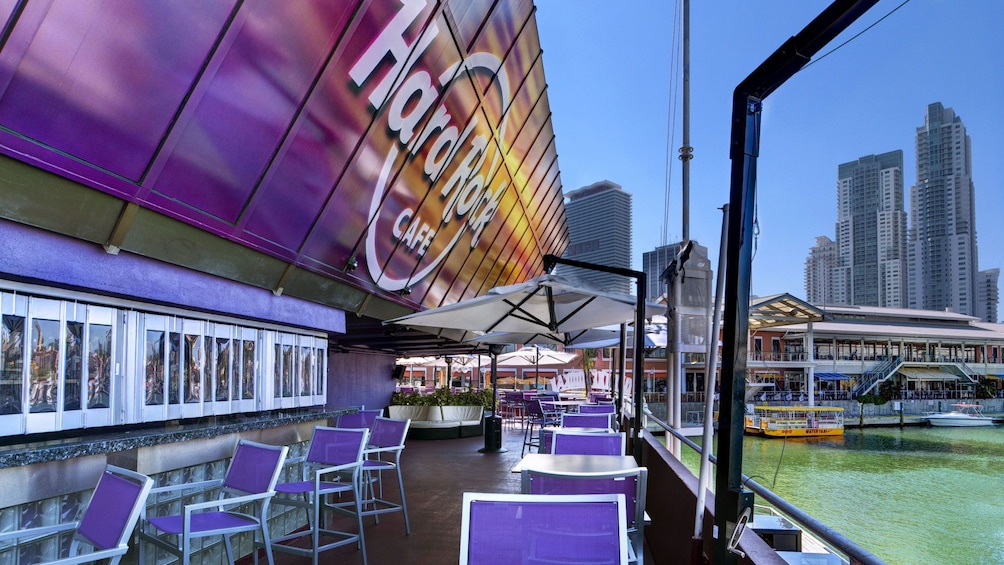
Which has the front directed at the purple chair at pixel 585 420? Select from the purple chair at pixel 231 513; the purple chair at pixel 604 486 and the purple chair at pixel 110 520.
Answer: the purple chair at pixel 604 486

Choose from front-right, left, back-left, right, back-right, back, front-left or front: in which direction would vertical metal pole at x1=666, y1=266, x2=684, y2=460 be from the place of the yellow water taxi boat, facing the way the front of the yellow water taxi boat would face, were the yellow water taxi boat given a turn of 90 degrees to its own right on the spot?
back

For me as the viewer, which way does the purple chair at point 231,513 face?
facing the viewer and to the left of the viewer

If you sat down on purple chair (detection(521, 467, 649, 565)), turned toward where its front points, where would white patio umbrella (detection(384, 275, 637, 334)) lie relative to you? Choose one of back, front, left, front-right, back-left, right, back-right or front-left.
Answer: front

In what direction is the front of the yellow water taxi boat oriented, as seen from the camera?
facing to the left of the viewer

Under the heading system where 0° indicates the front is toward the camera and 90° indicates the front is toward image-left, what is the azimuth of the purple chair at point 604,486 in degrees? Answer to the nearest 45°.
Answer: approximately 180°
